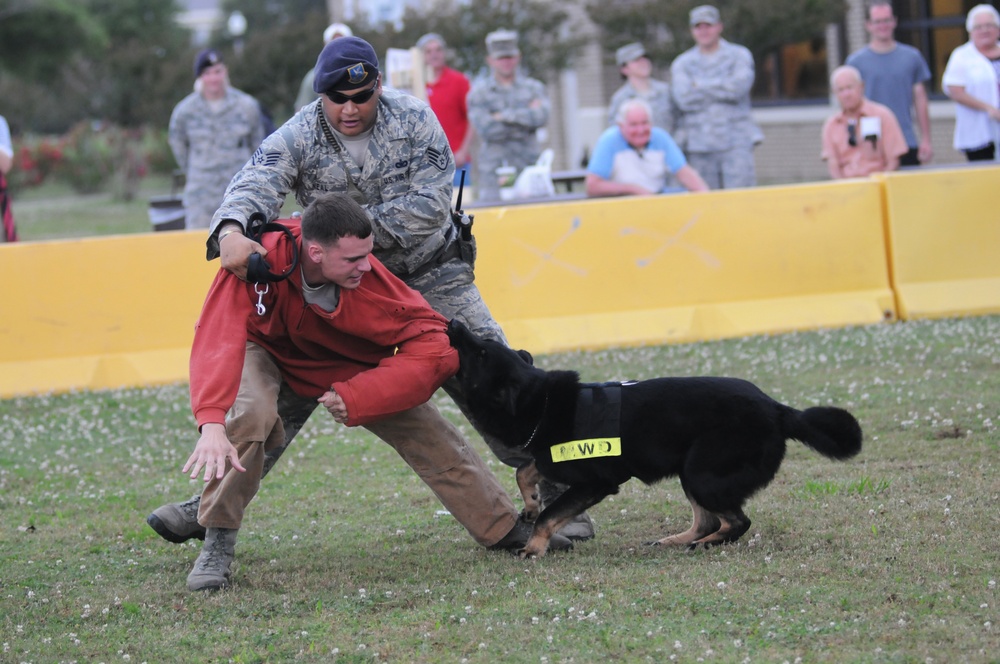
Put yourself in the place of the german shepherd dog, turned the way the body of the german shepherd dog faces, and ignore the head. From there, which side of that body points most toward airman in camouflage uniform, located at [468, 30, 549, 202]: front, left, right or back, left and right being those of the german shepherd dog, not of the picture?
right

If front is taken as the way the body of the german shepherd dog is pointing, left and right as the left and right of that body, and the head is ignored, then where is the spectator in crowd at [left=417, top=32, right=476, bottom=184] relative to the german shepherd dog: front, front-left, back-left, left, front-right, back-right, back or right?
right

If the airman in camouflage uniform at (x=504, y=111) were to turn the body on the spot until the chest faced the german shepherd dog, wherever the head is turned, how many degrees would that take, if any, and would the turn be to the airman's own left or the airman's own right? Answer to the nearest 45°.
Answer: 0° — they already face it

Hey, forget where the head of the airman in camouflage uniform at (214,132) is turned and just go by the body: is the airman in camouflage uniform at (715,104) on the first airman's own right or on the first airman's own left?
on the first airman's own left

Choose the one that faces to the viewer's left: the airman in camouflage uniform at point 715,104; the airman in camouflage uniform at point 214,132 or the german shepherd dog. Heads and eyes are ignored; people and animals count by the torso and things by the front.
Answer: the german shepherd dog

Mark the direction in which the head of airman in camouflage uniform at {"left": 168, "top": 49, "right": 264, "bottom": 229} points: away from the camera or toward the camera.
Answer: toward the camera

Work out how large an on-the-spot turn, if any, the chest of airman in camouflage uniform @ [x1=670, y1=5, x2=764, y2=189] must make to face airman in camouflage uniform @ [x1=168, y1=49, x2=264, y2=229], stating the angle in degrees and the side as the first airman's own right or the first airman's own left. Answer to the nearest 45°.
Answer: approximately 90° to the first airman's own right

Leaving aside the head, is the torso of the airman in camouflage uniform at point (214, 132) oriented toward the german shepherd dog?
yes

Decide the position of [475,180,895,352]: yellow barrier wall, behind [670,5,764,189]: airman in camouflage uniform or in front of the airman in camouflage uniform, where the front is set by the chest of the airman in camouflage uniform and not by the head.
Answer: in front

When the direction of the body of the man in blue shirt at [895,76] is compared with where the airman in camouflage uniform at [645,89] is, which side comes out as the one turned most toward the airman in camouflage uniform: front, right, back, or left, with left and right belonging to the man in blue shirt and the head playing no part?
right

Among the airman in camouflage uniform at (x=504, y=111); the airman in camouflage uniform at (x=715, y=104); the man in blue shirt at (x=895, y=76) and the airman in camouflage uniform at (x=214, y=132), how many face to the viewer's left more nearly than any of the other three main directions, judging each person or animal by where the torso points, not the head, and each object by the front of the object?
0

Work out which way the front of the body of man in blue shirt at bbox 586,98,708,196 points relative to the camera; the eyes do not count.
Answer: toward the camera

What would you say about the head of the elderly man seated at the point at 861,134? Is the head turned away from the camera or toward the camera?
toward the camera

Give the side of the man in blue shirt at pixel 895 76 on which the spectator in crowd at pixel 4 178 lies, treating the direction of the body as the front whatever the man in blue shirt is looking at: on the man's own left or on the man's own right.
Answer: on the man's own right

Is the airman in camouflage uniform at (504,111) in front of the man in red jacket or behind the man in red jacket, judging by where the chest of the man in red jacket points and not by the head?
behind

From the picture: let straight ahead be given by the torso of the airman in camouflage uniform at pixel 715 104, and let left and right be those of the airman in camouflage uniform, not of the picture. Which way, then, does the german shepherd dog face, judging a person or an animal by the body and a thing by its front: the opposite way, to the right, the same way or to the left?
to the right
